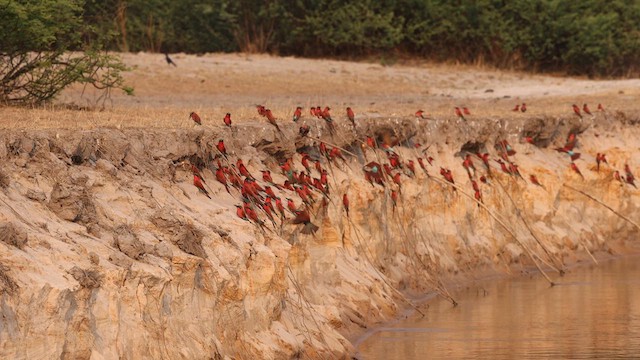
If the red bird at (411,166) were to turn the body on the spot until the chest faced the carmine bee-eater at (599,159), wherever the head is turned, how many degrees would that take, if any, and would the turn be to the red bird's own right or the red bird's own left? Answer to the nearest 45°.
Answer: approximately 135° to the red bird's own right

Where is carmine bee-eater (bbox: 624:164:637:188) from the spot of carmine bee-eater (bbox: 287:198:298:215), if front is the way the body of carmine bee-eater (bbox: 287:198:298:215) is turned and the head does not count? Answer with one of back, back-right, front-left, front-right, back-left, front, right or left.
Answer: back-right

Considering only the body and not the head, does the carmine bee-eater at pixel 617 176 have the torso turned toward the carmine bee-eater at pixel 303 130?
no

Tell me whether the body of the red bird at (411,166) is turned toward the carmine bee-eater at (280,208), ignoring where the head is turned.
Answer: no

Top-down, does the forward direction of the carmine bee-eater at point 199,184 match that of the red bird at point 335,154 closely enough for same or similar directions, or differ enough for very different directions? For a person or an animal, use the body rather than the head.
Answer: same or similar directions

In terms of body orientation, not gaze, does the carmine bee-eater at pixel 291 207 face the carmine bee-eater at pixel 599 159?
no

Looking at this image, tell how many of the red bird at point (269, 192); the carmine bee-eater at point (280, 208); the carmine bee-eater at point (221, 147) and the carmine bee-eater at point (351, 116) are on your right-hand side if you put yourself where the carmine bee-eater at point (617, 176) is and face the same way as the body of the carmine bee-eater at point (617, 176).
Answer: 0
